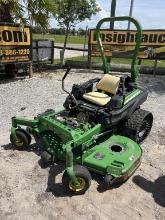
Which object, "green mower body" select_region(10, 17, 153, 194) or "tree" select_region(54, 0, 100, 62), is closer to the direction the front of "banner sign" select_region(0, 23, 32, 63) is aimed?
the green mower body

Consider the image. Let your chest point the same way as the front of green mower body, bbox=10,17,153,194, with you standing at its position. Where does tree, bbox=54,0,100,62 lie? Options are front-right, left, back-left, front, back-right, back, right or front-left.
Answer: back-right

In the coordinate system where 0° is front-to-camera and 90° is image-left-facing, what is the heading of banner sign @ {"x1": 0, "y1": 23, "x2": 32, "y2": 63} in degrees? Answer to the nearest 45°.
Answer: approximately 0°

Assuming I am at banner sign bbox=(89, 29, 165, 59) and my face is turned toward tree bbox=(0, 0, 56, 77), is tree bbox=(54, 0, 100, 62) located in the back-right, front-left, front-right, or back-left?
front-right

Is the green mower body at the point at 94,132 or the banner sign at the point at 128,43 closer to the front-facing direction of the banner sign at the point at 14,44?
the green mower body

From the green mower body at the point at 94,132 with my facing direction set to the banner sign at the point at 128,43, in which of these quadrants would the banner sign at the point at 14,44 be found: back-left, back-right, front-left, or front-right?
front-left

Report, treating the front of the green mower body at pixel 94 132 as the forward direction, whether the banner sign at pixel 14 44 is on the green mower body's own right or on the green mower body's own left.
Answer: on the green mower body's own right

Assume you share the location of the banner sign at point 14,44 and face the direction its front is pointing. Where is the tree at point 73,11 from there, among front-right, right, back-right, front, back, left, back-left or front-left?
back-left

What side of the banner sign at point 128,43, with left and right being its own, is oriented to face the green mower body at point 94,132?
front

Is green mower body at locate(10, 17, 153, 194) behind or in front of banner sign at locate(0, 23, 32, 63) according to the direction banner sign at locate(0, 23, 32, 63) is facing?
in front

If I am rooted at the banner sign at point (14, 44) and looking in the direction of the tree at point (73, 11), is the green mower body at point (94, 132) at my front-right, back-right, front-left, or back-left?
back-right

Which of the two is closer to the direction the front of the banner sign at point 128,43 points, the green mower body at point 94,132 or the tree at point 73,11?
the green mower body

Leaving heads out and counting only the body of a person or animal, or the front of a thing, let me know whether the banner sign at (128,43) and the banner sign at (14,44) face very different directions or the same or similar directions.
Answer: same or similar directions

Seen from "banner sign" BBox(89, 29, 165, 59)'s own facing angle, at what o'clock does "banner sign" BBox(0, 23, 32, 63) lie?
"banner sign" BBox(0, 23, 32, 63) is roughly at 2 o'clock from "banner sign" BBox(89, 29, 165, 59).

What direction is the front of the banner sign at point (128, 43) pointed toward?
toward the camera

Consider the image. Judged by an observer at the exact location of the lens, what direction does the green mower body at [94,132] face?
facing the viewer and to the left of the viewer

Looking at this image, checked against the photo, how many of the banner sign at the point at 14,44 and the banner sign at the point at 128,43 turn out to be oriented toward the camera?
2
